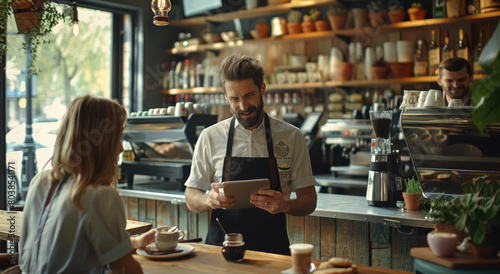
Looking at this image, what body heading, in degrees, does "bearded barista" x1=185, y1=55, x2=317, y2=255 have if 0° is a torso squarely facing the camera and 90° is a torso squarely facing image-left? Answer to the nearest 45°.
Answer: approximately 0°

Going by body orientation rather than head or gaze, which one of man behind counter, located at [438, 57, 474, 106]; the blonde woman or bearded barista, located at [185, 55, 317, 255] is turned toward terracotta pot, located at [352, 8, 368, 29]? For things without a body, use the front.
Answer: the blonde woman

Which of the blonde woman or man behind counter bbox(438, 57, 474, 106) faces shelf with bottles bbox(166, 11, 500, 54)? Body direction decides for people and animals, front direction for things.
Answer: the blonde woman

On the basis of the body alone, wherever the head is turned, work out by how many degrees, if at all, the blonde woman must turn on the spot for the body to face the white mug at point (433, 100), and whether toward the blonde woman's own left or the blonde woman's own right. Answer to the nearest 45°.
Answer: approximately 45° to the blonde woman's own right

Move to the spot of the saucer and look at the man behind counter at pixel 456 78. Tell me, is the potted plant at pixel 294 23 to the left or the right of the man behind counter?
left

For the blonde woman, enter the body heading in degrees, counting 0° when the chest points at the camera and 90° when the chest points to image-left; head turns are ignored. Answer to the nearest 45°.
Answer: approximately 225°

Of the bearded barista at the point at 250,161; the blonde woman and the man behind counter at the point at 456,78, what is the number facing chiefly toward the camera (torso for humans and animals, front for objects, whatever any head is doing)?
2

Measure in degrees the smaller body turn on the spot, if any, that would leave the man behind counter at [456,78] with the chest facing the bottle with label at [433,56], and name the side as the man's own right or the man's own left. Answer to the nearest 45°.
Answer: approximately 180°

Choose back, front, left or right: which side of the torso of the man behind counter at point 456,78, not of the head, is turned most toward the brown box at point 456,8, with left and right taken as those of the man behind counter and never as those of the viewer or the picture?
back

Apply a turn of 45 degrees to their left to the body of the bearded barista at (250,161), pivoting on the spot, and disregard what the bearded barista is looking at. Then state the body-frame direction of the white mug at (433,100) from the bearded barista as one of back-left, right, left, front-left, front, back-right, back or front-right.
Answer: front-left

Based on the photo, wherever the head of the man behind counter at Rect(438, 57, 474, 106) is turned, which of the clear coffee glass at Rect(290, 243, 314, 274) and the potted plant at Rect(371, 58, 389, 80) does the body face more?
the clear coffee glass

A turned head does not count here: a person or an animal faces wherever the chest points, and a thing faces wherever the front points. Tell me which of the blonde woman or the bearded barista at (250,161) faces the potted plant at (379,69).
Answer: the blonde woman

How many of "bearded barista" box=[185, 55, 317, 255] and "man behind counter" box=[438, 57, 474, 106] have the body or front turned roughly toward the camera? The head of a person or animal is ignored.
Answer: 2

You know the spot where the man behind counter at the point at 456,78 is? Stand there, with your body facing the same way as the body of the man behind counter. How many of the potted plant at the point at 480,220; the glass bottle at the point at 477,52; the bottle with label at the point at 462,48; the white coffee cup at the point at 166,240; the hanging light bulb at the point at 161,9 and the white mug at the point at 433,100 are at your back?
2

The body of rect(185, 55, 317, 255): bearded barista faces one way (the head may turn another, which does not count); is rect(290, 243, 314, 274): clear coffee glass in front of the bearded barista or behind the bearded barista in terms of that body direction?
in front

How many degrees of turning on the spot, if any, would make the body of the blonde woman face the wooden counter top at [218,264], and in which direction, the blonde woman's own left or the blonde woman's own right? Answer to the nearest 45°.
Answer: approximately 45° to the blonde woman's own right

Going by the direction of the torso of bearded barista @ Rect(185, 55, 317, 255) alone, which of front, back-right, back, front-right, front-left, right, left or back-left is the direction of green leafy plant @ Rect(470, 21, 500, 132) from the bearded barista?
front-left
